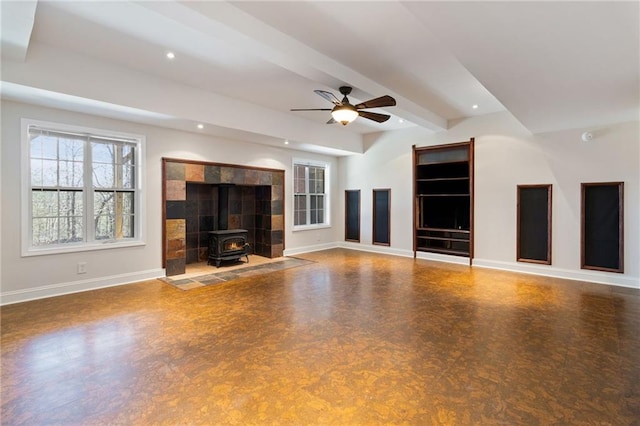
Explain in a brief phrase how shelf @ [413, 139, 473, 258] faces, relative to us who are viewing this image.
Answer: facing the viewer and to the left of the viewer

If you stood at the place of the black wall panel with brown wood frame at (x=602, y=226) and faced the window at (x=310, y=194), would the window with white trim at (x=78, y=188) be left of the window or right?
left

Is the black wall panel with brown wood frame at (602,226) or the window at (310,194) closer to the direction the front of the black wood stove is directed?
the black wall panel with brown wood frame

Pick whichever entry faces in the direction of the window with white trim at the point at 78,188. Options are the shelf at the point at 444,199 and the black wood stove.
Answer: the shelf

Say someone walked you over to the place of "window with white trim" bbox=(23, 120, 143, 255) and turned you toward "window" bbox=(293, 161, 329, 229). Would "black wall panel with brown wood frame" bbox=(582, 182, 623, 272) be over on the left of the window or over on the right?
right

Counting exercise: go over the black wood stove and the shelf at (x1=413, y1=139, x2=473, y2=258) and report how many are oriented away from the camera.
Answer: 0

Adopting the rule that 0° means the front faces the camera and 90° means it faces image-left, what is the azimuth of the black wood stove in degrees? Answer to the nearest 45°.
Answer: approximately 315°

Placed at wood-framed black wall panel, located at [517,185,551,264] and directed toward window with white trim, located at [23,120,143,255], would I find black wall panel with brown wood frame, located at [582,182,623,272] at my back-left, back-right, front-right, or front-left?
back-left

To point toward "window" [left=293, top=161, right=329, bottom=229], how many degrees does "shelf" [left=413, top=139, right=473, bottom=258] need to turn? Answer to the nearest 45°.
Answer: approximately 45° to its right

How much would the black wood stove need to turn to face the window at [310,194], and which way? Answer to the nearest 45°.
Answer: approximately 90° to its left

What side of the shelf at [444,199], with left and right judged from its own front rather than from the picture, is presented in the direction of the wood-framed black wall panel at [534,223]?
left

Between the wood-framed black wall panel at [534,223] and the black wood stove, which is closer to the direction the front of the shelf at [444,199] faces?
the black wood stove

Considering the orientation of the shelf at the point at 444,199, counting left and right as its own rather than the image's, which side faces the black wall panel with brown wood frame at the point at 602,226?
left

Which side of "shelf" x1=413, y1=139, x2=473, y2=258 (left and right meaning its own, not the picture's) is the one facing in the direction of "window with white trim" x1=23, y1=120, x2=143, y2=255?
front

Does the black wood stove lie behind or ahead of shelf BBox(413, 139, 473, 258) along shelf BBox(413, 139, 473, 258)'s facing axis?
ahead
